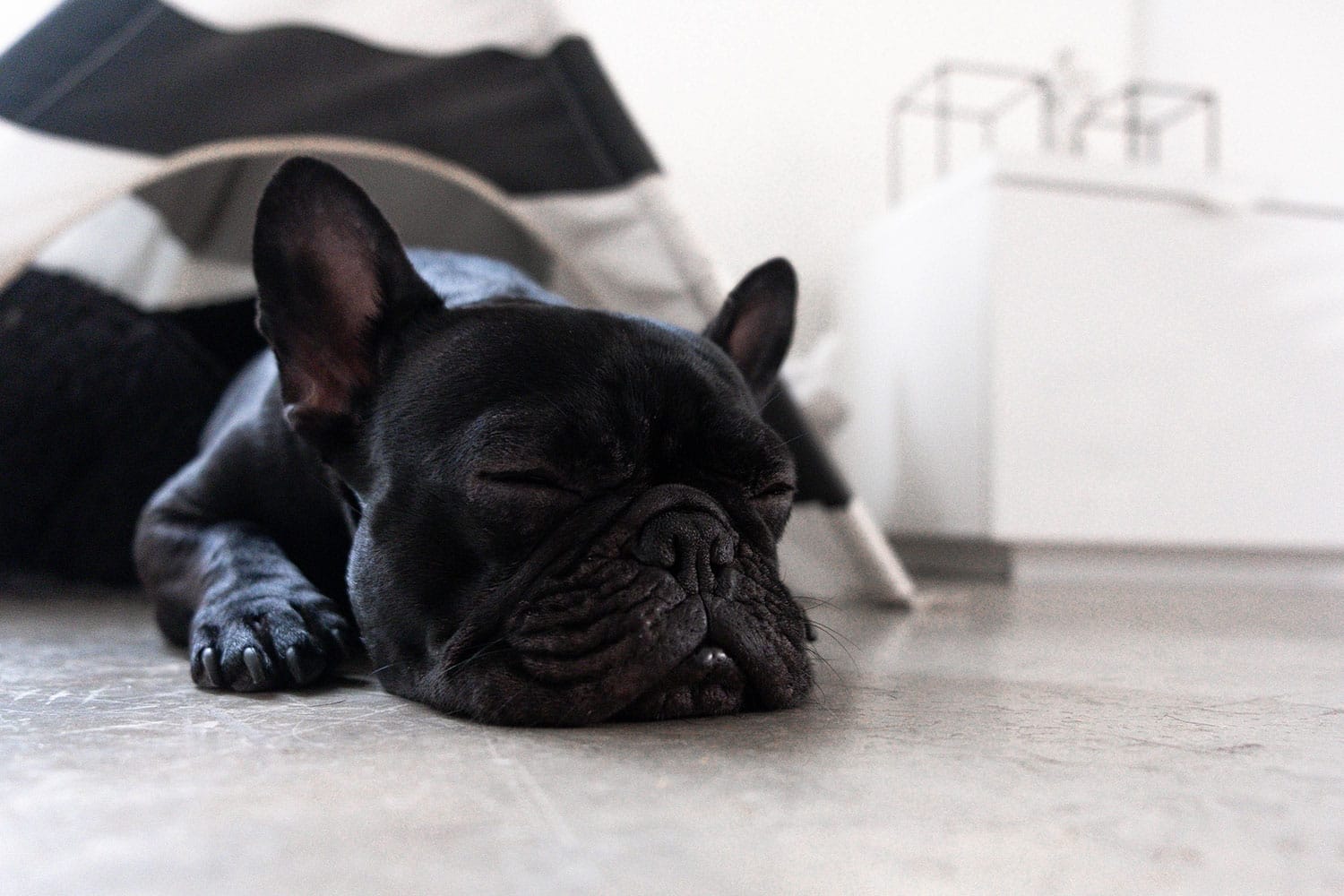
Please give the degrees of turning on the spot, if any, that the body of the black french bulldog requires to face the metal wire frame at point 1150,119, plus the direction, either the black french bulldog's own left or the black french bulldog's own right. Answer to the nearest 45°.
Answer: approximately 90° to the black french bulldog's own left

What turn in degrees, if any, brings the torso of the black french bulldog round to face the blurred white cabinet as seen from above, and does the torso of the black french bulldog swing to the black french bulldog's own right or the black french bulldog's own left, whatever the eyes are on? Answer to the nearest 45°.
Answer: approximately 90° to the black french bulldog's own left

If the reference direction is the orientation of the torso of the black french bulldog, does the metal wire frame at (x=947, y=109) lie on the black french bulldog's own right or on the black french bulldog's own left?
on the black french bulldog's own left

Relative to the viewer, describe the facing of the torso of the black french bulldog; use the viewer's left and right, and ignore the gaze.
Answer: facing the viewer and to the right of the viewer
